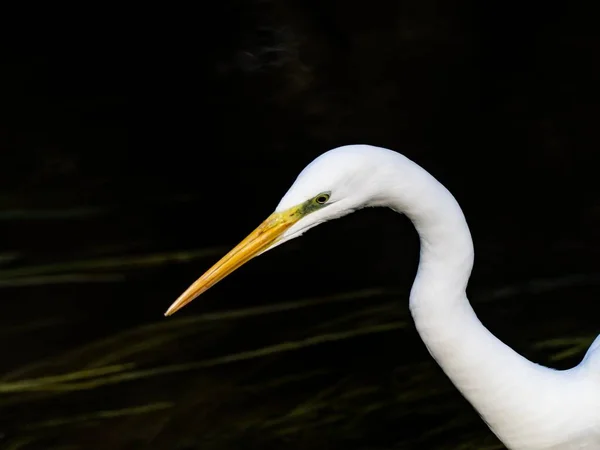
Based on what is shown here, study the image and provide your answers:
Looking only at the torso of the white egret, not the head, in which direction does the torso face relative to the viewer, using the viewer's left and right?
facing to the left of the viewer

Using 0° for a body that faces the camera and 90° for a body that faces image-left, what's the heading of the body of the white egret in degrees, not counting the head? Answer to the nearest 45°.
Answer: approximately 90°
